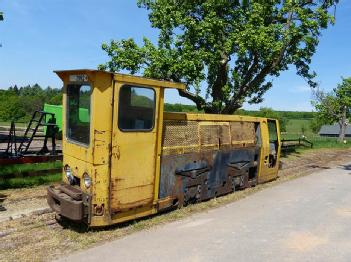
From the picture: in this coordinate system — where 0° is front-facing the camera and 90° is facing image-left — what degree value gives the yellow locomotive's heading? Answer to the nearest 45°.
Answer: approximately 45°

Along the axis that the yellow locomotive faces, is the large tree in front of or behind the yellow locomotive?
behind
